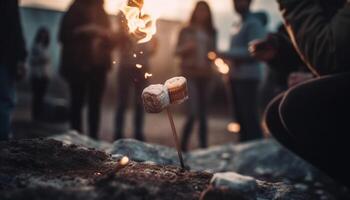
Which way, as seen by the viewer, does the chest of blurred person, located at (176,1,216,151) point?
toward the camera

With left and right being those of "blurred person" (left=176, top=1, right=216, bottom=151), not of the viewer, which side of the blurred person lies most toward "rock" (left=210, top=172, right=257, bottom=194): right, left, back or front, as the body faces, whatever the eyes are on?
front

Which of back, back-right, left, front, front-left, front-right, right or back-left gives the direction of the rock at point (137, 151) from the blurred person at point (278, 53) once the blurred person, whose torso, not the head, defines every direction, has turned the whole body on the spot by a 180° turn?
back-right

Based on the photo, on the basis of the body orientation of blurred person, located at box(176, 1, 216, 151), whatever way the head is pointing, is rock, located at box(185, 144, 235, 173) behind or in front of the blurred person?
in front

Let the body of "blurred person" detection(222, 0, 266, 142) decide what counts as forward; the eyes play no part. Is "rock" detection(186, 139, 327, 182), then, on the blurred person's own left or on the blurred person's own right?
on the blurred person's own left

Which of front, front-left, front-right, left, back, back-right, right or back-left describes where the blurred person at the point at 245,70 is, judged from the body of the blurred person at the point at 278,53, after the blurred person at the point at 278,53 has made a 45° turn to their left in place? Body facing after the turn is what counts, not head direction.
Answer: back-right

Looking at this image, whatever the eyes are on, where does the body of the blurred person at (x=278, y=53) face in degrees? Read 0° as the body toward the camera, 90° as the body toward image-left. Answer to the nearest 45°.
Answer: approximately 90°

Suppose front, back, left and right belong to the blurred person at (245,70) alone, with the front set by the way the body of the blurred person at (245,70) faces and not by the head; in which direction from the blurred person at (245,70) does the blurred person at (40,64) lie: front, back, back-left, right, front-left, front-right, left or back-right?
front-right

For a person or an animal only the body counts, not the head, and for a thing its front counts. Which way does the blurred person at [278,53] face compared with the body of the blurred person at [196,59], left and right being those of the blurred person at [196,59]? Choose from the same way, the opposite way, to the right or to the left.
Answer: to the right

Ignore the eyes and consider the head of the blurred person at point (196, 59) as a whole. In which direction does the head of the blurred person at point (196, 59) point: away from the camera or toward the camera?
toward the camera
